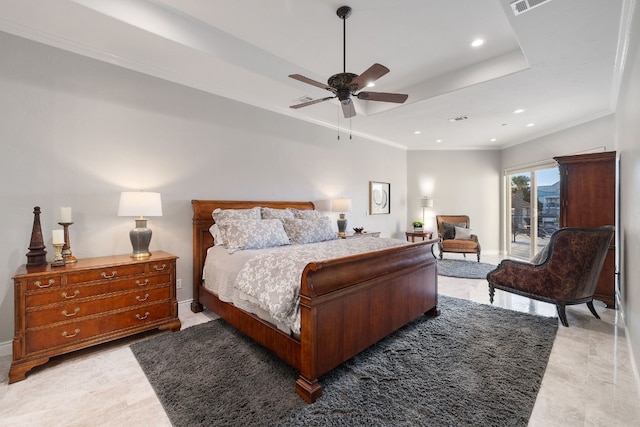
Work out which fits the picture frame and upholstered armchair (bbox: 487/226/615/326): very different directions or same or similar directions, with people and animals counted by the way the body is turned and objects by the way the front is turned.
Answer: very different directions

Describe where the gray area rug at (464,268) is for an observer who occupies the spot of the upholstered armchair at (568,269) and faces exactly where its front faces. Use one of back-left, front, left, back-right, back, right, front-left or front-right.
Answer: front

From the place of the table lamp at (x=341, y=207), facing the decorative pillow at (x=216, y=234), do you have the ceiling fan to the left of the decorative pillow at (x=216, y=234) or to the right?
left

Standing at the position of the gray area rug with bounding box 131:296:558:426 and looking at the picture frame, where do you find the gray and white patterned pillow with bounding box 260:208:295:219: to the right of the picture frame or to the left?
left

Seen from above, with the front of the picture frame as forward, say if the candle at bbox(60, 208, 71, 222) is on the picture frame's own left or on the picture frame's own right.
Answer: on the picture frame's own right

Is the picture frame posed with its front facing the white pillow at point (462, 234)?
no

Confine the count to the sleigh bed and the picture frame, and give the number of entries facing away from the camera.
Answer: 0

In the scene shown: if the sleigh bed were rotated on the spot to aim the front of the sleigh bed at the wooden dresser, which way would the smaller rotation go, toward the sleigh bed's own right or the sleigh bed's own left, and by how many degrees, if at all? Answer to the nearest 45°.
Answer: approximately 135° to the sleigh bed's own right

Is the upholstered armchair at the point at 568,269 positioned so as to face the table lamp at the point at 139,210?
no

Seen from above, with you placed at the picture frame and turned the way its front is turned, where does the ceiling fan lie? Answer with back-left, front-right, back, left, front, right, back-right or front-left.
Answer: front-right

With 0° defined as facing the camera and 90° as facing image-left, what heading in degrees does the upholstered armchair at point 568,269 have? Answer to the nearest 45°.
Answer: approximately 135°

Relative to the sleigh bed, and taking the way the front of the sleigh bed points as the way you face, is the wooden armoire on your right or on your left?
on your left

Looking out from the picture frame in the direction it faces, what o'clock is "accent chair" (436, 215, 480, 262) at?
The accent chair is roughly at 10 o'clock from the picture frame.

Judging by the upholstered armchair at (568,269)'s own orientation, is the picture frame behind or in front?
in front

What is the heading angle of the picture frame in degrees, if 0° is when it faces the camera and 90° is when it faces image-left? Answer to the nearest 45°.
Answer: approximately 315°

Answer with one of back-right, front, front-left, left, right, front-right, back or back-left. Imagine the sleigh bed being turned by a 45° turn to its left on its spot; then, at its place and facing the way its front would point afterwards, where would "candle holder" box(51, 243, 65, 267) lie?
back

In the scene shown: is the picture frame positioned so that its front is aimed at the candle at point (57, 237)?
no

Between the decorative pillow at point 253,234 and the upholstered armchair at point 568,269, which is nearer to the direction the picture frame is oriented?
the upholstered armchair

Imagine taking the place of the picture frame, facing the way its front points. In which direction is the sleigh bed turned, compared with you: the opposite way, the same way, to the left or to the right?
the same way

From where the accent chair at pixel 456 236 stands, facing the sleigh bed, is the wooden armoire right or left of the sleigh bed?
left
